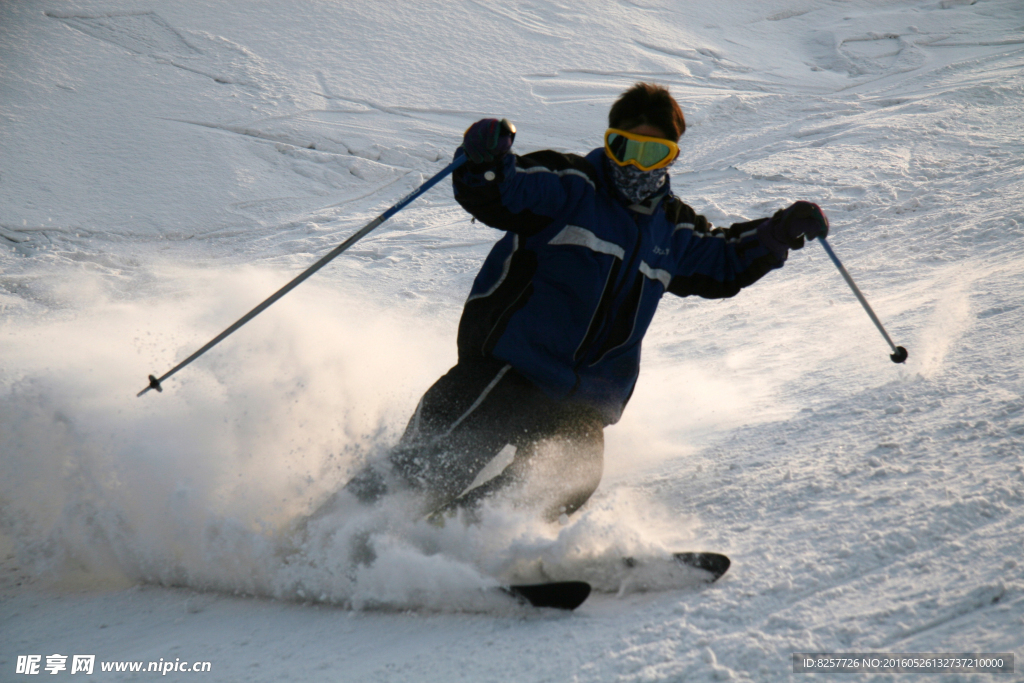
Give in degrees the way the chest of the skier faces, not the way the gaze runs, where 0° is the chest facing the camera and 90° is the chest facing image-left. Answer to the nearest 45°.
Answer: approximately 315°
